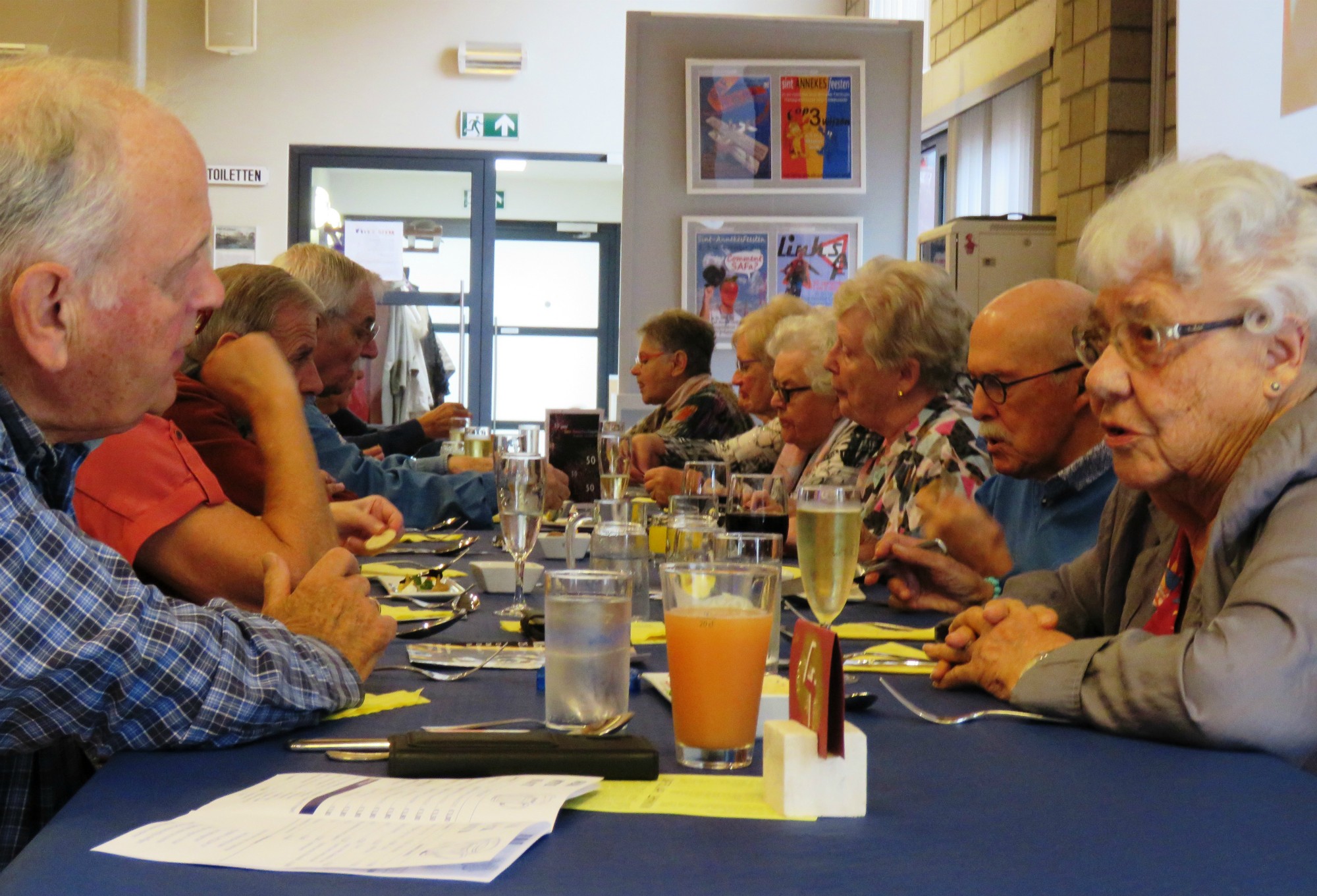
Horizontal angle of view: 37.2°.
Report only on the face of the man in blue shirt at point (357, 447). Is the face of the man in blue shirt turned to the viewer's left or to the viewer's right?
to the viewer's right

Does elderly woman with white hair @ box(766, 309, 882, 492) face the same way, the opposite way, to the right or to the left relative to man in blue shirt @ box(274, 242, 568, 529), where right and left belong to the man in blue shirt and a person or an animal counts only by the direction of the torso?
the opposite way

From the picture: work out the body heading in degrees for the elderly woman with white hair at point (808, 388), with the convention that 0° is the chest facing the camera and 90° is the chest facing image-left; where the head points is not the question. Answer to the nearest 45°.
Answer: approximately 90°

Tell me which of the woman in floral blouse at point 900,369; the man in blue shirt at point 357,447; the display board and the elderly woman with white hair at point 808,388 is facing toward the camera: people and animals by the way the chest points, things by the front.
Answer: the display board

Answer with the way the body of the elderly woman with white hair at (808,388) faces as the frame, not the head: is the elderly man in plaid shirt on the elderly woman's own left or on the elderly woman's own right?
on the elderly woman's own left

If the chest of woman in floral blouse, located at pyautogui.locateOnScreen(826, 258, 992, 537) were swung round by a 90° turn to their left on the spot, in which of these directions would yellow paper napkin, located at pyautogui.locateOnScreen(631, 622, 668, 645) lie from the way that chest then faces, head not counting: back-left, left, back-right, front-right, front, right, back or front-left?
front

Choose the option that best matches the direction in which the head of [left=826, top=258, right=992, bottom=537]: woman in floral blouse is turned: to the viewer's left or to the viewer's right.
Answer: to the viewer's left

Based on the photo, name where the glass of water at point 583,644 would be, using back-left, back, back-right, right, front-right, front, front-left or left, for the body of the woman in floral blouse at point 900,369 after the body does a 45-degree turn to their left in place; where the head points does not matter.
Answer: front-left

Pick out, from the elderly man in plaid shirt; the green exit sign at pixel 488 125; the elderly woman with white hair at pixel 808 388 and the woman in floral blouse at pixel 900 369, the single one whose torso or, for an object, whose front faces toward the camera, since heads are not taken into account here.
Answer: the green exit sign

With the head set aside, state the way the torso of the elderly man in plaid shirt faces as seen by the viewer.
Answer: to the viewer's right

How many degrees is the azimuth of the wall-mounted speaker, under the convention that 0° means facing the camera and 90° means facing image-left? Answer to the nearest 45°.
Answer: approximately 0°

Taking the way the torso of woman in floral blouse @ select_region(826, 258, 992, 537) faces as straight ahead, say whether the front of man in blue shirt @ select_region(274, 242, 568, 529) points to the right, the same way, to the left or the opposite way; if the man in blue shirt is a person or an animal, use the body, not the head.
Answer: the opposite way

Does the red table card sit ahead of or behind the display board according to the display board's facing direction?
ahead

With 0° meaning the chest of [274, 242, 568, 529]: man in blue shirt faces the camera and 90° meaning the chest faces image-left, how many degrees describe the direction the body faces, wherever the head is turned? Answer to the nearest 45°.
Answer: approximately 270°

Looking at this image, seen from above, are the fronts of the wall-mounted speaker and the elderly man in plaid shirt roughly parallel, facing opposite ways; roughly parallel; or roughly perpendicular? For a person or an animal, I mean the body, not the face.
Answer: roughly perpendicular

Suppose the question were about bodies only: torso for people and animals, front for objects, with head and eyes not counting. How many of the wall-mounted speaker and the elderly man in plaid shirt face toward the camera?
1

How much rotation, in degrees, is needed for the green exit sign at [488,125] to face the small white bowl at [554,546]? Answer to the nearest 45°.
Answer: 0° — it already faces it
